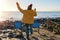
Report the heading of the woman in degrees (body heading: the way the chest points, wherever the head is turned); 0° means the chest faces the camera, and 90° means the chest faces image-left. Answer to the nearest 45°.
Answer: approximately 180°
